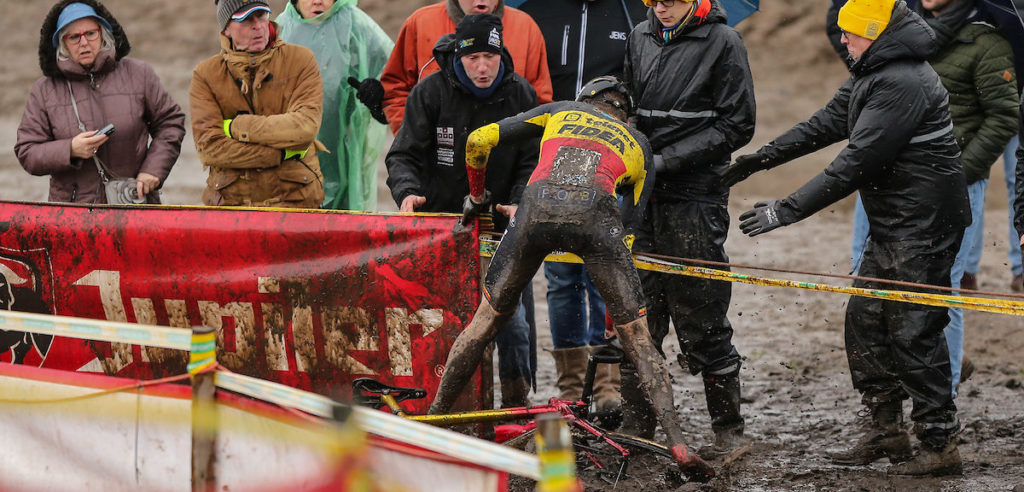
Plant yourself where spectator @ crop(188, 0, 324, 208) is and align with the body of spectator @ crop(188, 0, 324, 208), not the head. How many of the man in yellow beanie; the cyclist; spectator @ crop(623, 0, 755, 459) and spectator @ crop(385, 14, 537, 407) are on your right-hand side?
0

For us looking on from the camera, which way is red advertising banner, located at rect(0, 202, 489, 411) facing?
facing the viewer

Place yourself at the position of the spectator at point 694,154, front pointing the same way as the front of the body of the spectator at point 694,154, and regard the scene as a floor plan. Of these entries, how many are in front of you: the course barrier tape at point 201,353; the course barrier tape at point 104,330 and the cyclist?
3

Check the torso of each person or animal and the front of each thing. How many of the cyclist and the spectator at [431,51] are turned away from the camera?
1

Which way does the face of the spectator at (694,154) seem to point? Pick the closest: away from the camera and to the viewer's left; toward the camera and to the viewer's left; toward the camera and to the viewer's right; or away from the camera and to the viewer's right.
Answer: toward the camera and to the viewer's left

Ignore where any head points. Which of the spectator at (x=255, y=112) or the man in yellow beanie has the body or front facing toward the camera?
the spectator

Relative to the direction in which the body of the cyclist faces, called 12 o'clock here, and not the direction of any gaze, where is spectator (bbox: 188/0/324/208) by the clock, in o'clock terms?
The spectator is roughly at 10 o'clock from the cyclist.

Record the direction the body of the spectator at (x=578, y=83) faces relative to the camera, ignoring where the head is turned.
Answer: toward the camera

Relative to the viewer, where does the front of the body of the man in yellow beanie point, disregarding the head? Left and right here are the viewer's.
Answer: facing to the left of the viewer

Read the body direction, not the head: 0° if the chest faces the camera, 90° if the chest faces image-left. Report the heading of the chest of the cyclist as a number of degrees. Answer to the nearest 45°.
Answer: approximately 180°

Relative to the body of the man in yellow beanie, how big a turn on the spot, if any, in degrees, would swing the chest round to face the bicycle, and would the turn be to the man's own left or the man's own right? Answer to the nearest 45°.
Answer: approximately 45° to the man's own left

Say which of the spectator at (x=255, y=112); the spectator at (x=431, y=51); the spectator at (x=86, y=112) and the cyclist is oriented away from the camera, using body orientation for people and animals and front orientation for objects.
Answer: the cyclist

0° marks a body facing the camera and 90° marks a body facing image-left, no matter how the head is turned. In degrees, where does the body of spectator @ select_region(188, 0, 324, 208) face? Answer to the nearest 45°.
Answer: approximately 0°
